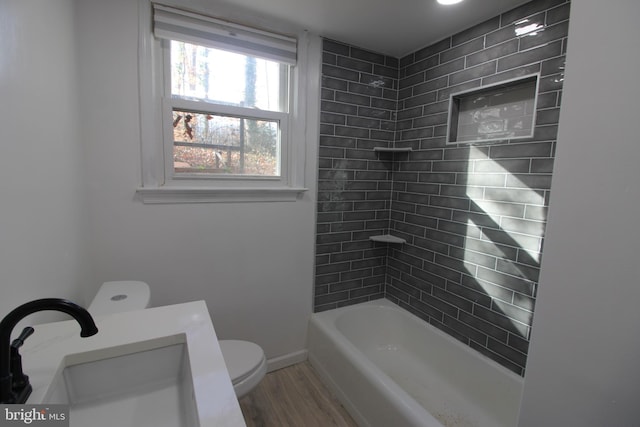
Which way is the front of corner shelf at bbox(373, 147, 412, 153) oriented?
toward the camera

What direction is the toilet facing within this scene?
to the viewer's right

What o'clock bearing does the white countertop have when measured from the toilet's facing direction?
The white countertop is roughly at 4 o'clock from the toilet.

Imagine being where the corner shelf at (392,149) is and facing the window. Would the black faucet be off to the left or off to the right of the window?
left

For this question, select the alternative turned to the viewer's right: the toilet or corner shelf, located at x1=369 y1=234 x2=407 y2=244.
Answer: the toilet

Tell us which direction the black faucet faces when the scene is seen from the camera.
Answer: facing to the right of the viewer

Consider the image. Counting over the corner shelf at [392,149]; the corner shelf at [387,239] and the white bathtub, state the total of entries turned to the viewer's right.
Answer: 0

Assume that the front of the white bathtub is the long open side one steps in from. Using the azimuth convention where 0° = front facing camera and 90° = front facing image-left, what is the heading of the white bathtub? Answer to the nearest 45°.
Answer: approximately 45°

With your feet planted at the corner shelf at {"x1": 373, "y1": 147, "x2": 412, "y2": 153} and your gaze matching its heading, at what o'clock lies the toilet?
The toilet is roughly at 1 o'clock from the corner shelf.

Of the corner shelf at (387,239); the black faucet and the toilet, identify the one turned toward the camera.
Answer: the corner shelf

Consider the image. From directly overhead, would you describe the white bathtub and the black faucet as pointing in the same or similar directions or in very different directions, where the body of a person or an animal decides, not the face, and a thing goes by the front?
very different directions

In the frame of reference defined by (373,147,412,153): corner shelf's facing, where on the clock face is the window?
The window is roughly at 2 o'clock from the corner shelf.
